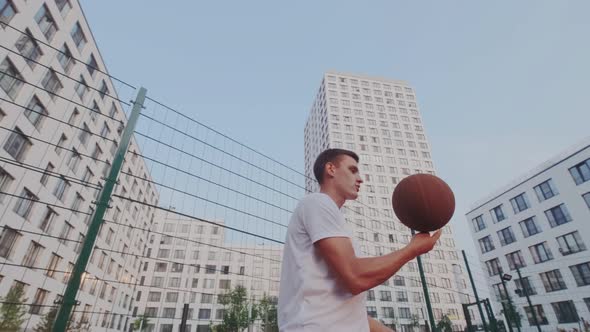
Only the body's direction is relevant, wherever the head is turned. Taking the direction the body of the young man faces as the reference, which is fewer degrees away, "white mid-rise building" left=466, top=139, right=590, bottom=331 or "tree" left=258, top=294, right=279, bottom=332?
the white mid-rise building

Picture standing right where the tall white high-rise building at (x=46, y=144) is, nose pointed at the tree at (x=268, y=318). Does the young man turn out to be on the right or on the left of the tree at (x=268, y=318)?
right

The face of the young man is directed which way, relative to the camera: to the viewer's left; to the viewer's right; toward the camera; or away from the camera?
to the viewer's right

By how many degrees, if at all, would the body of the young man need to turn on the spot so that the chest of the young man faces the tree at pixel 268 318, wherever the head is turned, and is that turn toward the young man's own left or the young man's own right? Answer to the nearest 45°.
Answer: approximately 90° to the young man's own left

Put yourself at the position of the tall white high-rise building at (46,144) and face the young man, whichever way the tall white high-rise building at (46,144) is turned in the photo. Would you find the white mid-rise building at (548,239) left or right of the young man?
left

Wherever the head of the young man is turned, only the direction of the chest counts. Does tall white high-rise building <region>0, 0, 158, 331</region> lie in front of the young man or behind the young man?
behind

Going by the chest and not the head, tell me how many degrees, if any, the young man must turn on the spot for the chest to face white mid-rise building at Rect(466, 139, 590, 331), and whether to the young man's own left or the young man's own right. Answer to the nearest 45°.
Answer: approximately 45° to the young man's own left

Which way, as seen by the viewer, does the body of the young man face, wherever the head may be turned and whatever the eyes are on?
to the viewer's right
